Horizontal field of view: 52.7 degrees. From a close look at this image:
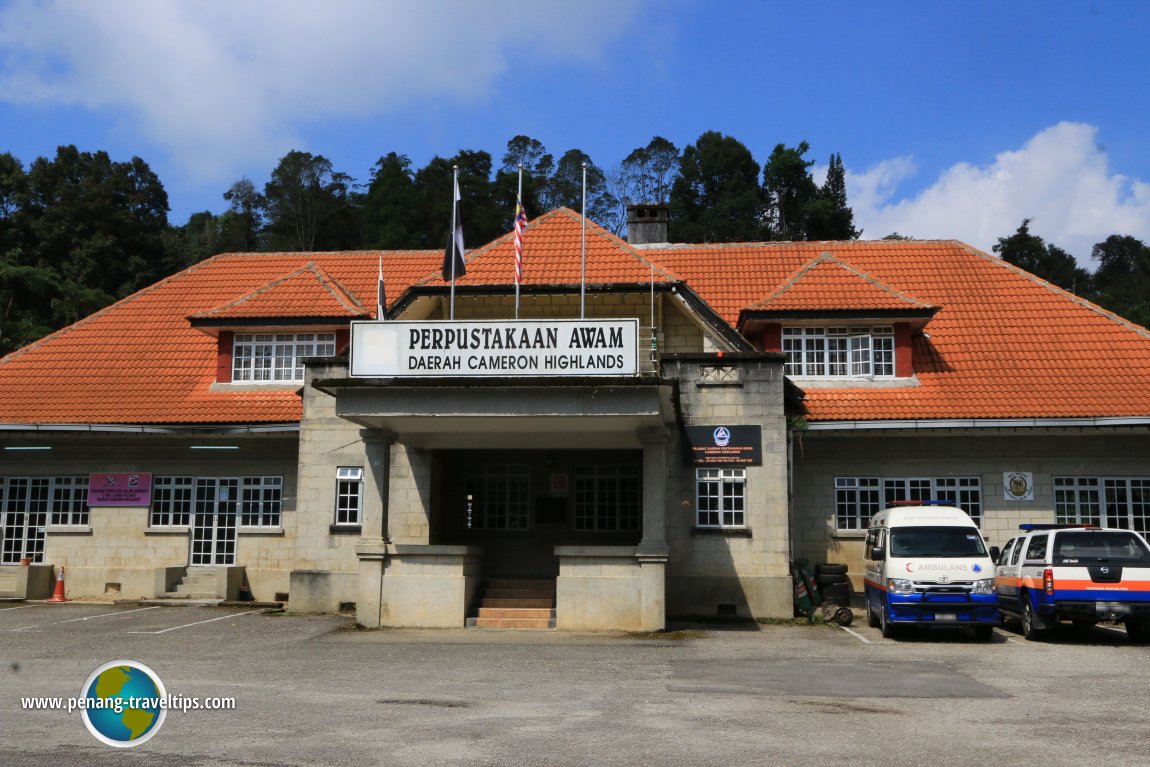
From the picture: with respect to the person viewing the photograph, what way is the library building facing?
facing the viewer

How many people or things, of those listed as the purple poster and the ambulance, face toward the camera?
2

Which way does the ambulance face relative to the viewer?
toward the camera

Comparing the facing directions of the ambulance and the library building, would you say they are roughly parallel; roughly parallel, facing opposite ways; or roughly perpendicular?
roughly parallel

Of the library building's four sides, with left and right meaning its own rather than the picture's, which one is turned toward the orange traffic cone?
right

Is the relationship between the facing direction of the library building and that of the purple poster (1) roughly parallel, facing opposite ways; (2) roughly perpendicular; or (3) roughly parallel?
roughly parallel

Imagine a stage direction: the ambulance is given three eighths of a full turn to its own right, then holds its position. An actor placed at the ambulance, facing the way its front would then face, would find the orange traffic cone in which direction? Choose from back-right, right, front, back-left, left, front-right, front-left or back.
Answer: front-left

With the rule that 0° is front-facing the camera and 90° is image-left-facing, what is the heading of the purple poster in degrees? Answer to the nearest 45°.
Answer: approximately 0°

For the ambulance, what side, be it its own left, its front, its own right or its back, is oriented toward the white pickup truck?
left

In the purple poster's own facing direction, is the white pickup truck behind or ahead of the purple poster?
ahead
